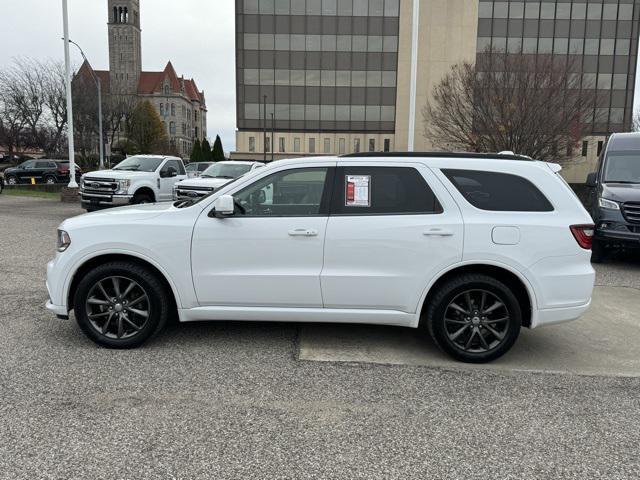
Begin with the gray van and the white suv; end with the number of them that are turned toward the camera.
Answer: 1

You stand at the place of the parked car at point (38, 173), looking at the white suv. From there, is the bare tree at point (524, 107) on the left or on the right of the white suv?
left

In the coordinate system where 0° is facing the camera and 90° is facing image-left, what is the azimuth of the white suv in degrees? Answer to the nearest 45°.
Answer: approximately 90°

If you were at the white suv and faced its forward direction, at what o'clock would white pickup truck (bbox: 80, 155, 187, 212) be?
The white pickup truck is roughly at 2 o'clock from the white suv.

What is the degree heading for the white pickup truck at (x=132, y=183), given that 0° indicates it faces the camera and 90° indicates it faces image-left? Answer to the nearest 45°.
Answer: approximately 45°

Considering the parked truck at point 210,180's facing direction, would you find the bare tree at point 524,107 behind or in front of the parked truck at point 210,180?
behind

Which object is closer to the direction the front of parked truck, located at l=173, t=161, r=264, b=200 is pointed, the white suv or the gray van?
the white suv

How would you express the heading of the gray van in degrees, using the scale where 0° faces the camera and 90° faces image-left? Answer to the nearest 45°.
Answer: approximately 0°

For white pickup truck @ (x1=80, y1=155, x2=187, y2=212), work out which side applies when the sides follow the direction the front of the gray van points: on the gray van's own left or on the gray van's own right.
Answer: on the gray van's own right

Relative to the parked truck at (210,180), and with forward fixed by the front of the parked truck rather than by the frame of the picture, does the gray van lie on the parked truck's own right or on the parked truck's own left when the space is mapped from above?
on the parked truck's own left

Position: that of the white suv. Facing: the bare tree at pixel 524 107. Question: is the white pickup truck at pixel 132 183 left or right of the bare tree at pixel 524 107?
left
